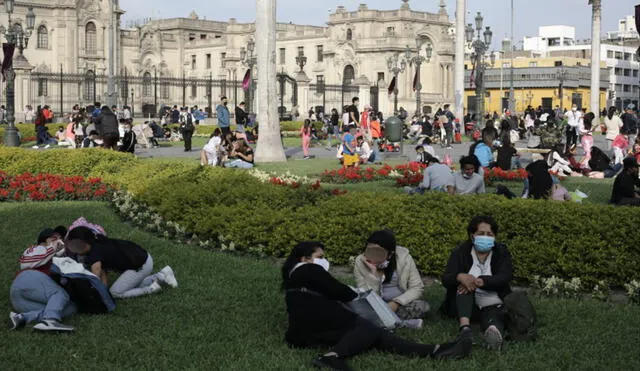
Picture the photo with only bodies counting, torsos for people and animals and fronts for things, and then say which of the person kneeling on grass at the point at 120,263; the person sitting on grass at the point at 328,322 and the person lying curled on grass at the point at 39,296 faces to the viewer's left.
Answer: the person kneeling on grass at the point at 120,263

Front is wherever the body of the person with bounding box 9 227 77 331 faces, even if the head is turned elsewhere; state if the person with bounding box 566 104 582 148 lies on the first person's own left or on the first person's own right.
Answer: on the first person's own left

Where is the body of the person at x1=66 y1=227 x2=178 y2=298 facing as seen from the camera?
to the viewer's left

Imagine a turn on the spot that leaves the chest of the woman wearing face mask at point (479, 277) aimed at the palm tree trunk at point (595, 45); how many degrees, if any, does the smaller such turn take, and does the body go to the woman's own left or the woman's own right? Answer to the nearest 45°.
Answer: approximately 180°

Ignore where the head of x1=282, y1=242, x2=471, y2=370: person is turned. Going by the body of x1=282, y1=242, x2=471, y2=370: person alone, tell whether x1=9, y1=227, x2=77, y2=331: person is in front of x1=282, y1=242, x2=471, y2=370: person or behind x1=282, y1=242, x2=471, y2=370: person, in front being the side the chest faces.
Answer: behind

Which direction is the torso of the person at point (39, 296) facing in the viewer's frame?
to the viewer's right

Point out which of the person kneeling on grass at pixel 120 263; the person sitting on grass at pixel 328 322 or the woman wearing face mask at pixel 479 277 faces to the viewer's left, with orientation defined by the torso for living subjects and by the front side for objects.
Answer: the person kneeling on grass at pixel 120 263

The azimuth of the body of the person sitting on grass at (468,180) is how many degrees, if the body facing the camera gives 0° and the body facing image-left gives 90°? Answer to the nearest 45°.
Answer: approximately 0°

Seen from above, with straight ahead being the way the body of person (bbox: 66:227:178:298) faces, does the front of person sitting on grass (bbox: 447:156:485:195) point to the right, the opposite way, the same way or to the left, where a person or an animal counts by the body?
to the left
